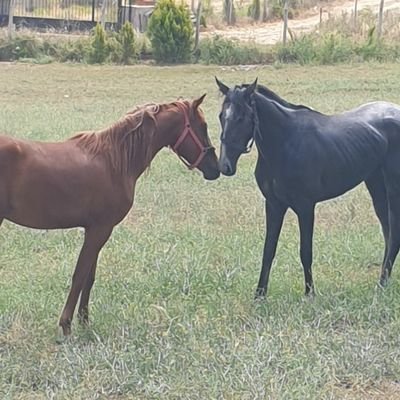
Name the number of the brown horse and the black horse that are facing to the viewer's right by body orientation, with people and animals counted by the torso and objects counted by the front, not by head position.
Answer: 1

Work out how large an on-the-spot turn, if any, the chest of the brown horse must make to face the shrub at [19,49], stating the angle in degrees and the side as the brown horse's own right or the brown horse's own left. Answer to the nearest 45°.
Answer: approximately 90° to the brown horse's own left

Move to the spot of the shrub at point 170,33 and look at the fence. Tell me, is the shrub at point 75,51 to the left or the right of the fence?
left

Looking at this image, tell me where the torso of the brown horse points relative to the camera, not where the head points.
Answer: to the viewer's right

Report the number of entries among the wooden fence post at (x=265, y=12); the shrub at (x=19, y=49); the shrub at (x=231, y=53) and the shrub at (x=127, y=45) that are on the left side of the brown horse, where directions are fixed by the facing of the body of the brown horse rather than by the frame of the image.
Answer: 4

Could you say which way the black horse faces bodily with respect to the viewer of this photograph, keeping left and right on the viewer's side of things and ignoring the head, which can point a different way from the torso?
facing the viewer and to the left of the viewer

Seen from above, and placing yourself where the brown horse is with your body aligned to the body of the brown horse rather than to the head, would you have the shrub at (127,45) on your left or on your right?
on your left

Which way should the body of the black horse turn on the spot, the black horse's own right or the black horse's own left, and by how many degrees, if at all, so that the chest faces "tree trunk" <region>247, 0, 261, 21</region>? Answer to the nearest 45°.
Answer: approximately 135° to the black horse's own right

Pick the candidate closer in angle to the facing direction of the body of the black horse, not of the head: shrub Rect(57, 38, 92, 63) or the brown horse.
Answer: the brown horse

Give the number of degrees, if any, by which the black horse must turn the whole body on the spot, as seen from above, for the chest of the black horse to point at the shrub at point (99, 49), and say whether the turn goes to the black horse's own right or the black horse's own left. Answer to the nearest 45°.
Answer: approximately 135° to the black horse's own right

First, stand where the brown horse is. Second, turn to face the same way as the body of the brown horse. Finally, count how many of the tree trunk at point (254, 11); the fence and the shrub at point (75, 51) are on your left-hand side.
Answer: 3

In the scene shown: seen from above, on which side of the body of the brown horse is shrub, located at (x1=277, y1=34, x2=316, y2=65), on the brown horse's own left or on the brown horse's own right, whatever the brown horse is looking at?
on the brown horse's own left

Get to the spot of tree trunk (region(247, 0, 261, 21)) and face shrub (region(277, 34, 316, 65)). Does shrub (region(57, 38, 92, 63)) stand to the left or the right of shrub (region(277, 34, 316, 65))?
right

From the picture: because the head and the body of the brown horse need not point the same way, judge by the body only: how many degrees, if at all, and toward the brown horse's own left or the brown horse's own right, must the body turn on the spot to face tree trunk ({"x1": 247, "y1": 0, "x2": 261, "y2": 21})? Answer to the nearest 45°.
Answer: approximately 90° to the brown horse's own left
